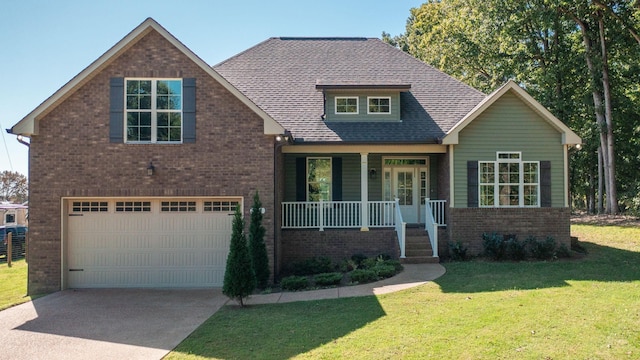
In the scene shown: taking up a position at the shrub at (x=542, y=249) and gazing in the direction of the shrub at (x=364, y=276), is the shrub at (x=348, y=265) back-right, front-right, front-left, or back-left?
front-right

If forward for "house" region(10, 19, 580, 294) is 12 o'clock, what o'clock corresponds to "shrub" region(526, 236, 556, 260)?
The shrub is roughly at 9 o'clock from the house.

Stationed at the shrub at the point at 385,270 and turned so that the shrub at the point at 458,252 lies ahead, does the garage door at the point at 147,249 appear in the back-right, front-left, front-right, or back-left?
back-left

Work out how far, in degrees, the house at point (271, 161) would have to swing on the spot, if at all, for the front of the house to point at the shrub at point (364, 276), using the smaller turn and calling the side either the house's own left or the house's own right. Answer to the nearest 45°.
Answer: approximately 45° to the house's own left

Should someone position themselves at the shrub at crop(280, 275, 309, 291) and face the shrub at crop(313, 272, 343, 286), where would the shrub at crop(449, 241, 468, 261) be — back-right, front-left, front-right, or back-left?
front-left

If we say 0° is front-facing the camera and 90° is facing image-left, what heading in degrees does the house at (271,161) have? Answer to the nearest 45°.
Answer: approximately 0°

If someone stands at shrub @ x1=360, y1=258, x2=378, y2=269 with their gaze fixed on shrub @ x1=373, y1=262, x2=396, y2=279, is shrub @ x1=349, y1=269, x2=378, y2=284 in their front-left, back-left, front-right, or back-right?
front-right
